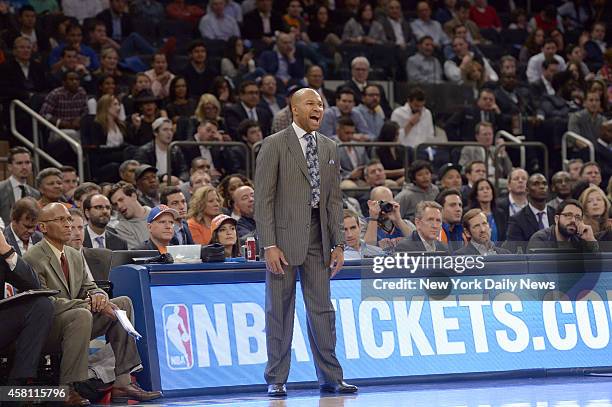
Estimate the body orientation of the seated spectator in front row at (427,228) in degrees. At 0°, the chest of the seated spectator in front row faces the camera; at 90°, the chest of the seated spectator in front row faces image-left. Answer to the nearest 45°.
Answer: approximately 315°

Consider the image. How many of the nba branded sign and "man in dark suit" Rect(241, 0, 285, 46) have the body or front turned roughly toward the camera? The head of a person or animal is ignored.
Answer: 2

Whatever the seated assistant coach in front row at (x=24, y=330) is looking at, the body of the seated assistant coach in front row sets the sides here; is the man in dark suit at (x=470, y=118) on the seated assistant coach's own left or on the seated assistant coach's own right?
on the seated assistant coach's own left

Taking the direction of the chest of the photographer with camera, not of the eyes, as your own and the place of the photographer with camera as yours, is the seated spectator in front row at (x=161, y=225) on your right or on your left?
on your right

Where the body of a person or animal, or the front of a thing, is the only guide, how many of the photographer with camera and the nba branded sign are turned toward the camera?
2

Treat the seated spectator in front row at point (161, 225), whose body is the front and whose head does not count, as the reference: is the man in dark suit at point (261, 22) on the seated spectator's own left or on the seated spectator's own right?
on the seated spectator's own left

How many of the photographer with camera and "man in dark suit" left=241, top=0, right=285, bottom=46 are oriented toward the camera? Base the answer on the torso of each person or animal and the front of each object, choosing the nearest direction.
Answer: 2
